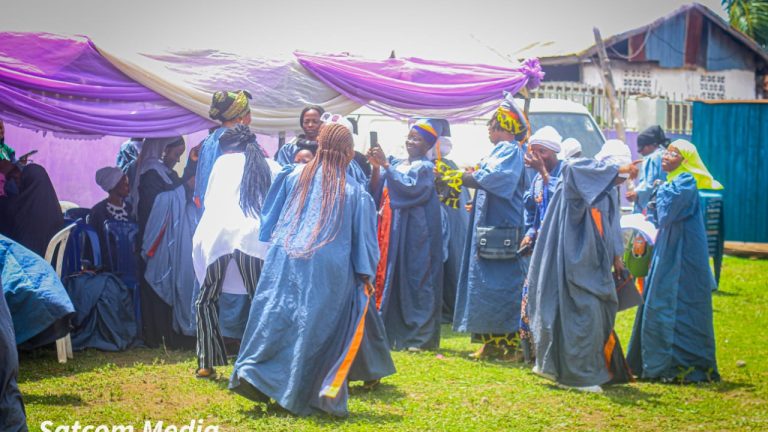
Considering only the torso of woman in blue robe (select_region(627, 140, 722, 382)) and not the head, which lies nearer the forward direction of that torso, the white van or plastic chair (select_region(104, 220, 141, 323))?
the plastic chair

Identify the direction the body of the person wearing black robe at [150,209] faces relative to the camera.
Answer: to the viewer's right

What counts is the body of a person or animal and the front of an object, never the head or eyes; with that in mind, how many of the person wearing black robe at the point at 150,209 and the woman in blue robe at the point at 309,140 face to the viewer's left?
0

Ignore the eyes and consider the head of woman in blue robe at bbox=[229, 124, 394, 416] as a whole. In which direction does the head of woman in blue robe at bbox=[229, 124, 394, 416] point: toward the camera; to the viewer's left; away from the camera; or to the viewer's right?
away from the camera

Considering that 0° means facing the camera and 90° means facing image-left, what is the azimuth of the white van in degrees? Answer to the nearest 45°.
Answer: approximately 315°

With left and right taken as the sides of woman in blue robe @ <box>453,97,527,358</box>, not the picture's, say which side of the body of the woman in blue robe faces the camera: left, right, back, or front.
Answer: left

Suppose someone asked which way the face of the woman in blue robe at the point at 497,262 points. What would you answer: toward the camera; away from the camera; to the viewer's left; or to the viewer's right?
to the viewer's left

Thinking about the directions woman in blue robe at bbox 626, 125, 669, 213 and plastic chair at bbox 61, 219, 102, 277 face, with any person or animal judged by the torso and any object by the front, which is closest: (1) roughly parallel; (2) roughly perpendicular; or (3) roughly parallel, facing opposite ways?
roughly perpendicular
